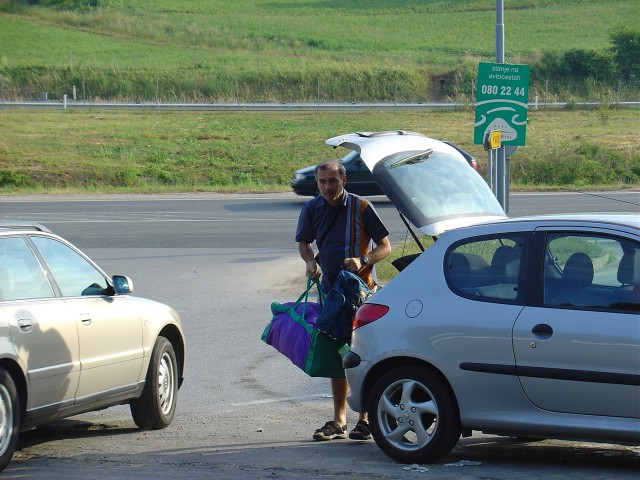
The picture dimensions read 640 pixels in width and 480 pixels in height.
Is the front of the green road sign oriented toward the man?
yes

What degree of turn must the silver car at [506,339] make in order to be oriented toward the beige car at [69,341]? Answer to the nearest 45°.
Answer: approximately 180°

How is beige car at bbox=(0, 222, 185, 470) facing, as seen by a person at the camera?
facing away from the viewer and to the right of the viewer

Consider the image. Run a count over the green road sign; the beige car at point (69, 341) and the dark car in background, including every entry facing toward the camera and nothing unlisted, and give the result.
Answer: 1

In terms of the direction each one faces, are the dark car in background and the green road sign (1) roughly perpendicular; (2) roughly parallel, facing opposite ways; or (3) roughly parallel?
roughly perpendicular

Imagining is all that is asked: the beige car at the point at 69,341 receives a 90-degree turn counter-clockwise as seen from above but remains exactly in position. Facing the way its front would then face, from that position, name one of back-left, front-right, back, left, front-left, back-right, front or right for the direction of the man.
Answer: back-right

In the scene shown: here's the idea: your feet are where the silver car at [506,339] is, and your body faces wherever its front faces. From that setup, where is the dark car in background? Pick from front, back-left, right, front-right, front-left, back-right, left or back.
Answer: left

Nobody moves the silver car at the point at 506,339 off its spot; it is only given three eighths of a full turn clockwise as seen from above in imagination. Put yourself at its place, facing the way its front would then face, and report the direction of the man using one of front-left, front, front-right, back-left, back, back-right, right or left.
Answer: right

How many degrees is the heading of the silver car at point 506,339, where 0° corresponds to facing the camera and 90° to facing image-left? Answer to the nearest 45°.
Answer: approximately 270°

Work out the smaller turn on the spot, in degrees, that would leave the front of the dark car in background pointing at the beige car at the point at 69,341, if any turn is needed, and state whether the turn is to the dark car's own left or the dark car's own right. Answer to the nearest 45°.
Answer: approximately 90° to the dark car's own left

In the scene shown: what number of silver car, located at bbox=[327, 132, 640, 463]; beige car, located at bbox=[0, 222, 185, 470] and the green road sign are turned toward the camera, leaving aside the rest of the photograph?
1

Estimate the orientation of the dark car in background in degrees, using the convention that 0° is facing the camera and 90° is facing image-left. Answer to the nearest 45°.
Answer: approximately 90°

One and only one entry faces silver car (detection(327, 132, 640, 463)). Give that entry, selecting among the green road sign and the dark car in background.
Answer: the green road sign
